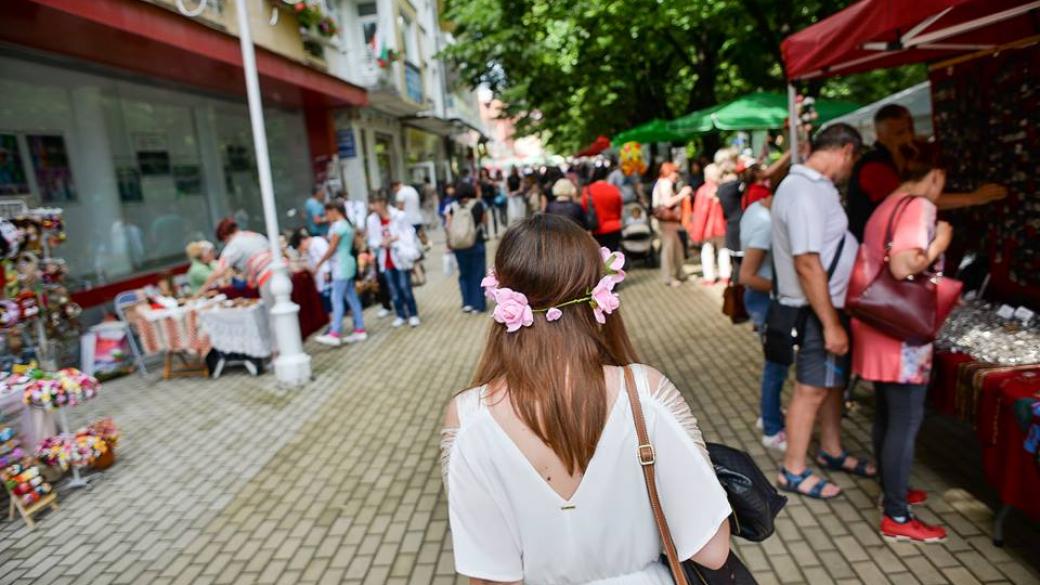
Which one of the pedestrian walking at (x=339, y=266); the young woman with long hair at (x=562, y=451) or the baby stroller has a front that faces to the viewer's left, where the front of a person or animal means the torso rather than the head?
the pedestrian walking

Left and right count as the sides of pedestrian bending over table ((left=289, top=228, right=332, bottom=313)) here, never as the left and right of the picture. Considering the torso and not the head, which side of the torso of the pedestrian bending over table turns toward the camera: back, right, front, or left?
left

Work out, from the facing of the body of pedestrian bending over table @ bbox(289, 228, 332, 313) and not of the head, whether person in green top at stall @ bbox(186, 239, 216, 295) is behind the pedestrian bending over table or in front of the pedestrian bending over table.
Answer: in front

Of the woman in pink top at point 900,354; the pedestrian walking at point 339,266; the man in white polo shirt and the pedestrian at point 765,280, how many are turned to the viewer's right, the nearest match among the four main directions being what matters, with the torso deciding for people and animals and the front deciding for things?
3

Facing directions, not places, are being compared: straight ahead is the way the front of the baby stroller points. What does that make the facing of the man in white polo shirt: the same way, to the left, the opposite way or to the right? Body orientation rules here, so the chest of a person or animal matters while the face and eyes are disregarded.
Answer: to the left

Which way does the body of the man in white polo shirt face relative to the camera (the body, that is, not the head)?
to the viewer's right

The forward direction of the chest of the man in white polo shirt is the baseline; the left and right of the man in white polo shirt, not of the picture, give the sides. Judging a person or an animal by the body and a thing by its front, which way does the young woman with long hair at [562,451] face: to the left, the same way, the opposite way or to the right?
to the left

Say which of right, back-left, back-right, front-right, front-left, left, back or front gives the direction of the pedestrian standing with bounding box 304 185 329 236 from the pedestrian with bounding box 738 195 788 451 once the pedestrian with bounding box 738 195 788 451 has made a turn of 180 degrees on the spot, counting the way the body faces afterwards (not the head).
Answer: front-right

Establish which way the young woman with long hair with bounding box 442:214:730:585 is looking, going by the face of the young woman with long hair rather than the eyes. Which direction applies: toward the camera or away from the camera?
away from the camera

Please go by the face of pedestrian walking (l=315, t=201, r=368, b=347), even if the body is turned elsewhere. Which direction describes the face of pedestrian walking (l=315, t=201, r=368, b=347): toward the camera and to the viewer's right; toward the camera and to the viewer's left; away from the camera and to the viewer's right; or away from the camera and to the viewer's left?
toward the camera and to the viewer's left

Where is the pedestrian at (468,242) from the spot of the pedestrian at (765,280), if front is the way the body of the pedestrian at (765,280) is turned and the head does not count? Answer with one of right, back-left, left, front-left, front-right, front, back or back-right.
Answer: back-left

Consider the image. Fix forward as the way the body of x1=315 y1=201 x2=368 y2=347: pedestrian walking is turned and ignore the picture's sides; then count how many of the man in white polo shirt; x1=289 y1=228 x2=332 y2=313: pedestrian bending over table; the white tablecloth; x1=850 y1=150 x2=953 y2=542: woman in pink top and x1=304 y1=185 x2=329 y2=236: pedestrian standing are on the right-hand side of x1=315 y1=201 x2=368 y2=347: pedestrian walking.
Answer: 2

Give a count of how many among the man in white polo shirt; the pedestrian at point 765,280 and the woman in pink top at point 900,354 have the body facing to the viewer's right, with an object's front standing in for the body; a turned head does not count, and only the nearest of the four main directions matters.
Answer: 3

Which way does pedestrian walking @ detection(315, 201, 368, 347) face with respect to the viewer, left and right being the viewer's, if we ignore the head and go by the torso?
facing to the left of the viewer

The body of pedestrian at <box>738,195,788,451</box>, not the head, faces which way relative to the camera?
to the viewer's right

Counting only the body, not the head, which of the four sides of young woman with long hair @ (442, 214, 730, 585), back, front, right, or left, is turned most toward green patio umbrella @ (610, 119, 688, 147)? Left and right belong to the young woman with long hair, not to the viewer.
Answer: front

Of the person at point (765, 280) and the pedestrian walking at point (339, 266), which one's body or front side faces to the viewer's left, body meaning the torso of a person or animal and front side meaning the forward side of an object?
the pedestrian walking at point (339, 266)

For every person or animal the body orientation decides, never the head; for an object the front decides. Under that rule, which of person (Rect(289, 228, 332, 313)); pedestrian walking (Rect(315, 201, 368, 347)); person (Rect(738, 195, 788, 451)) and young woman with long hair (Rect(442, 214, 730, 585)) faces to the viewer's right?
person (Rect(738, 195, 788, 451))

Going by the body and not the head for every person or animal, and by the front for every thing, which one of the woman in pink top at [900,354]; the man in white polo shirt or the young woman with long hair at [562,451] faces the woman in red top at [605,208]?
the young woman with long hair
